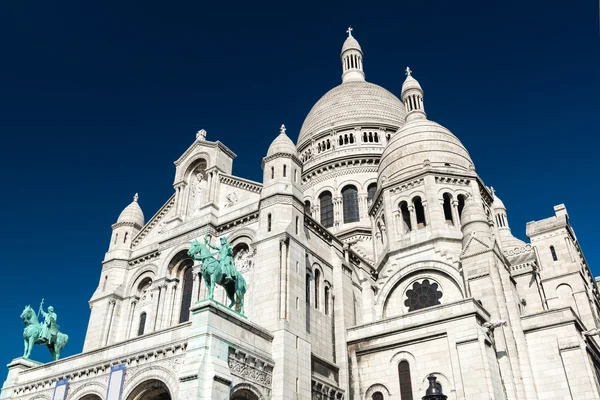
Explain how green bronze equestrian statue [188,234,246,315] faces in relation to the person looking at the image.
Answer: facing the viewer and to the left of the viewer

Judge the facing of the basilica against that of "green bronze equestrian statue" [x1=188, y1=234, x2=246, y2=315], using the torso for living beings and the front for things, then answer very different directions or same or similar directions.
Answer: same or similar directions

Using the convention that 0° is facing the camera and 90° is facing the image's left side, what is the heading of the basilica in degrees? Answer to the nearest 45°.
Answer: approximately 45°

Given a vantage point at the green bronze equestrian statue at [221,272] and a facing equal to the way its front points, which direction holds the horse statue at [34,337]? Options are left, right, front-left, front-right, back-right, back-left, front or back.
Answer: right
